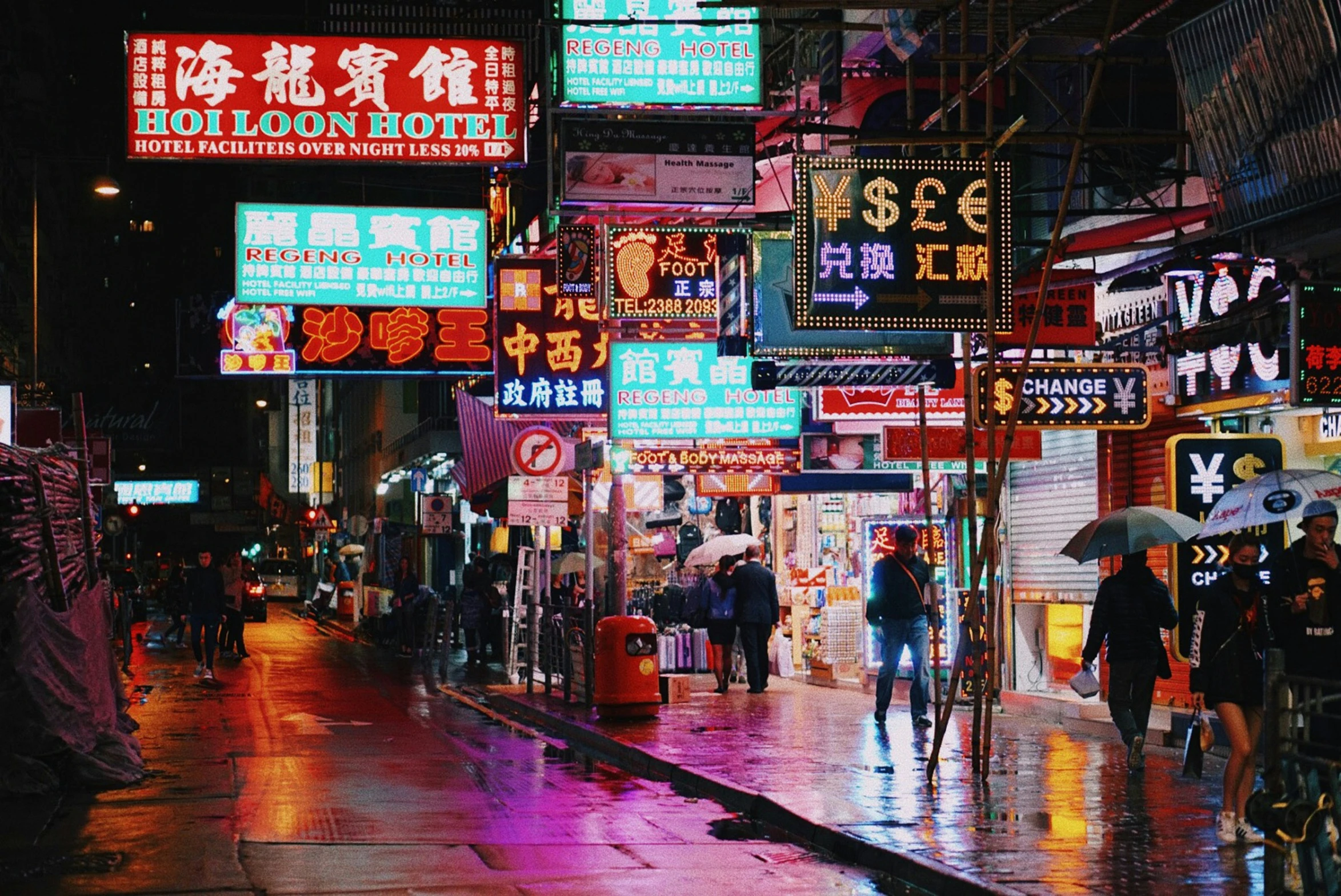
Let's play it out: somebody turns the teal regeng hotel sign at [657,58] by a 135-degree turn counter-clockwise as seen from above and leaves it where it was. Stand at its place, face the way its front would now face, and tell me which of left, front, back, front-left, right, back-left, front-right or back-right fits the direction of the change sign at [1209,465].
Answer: right

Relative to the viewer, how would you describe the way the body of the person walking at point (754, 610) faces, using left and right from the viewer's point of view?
facing away from the viewer

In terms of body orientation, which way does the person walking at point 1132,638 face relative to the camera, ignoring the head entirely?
away from the camera

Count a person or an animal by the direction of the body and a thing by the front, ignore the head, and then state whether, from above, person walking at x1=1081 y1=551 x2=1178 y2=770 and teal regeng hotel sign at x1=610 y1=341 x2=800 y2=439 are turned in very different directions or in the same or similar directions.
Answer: very different directions

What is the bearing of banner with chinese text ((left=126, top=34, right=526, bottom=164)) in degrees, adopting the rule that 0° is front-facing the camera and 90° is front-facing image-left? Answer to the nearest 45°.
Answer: approximately 0°

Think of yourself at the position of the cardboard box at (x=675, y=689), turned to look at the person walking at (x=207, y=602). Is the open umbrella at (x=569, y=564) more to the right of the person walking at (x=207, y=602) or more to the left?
right

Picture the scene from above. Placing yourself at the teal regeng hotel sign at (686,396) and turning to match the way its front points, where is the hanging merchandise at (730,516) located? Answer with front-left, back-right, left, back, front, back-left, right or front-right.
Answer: back

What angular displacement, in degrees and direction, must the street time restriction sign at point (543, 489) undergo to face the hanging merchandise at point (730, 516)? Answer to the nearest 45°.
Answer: approximately 135° to its left

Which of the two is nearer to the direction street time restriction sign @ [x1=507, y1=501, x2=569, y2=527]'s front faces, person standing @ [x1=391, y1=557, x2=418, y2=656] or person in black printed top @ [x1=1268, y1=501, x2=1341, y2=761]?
the person in black printed top

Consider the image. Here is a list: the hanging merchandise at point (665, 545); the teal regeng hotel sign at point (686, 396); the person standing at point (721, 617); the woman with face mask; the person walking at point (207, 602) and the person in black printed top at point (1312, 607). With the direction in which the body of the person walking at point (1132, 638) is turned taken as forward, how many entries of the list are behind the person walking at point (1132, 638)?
2

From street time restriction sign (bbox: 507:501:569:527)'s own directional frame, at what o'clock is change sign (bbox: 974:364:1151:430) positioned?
The change sign is roughly at 11 o'clock from the street time restriction sign.
